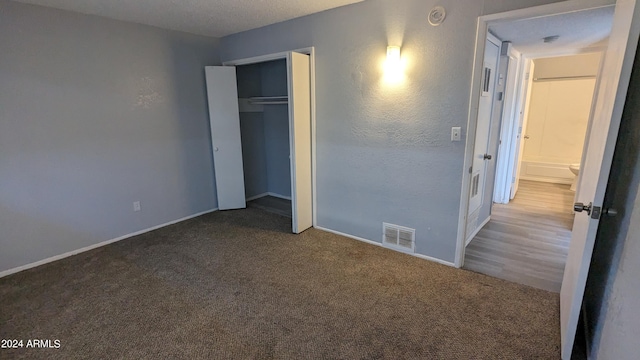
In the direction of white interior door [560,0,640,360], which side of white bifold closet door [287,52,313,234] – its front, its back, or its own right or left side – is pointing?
front

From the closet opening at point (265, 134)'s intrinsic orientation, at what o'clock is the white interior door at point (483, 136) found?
The white interior door is roughly at 9 o'clock from the closet opening.

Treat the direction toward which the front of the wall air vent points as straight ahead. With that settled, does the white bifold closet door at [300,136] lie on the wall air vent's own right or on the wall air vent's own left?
on the wall air vent's own right

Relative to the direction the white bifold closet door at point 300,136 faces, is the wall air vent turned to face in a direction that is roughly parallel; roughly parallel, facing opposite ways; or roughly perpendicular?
roughly perpendicular

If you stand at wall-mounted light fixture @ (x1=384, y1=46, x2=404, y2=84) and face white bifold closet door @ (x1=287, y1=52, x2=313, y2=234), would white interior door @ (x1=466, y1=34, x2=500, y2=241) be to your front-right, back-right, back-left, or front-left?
back-right

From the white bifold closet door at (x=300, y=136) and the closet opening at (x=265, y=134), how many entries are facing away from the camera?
0

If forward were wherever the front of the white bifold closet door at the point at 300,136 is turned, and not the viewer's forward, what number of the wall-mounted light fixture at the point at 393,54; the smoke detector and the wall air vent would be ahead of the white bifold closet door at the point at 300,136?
3

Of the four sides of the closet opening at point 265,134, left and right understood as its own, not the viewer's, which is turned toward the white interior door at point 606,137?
left

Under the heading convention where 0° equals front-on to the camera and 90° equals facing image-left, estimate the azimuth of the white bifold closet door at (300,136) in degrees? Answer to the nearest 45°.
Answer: approximately 315°

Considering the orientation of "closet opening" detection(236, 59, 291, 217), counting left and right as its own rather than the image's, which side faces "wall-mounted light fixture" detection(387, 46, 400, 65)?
left

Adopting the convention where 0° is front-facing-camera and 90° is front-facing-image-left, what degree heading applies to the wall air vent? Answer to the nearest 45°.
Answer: approximately 45°

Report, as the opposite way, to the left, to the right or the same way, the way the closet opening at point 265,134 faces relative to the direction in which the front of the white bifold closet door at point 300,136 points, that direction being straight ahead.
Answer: to the right

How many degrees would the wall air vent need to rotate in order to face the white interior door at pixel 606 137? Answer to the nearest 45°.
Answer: approximately 90° to its left
